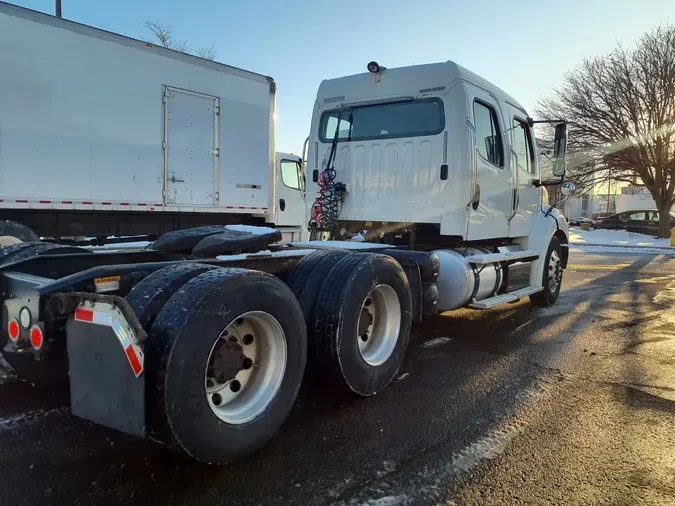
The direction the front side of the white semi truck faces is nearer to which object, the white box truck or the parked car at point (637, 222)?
the parked car

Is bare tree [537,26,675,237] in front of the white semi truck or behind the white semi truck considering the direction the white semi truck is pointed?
in front

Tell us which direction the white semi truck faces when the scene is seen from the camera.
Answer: facing away from the viewer and to the right of the viewer

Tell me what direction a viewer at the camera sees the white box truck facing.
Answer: facing away from the viewer and to the right of the viewer

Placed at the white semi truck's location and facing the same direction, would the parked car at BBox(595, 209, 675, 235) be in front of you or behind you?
in front

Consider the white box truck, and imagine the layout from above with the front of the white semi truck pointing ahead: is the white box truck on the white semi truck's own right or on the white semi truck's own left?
on the white semi truck's own left

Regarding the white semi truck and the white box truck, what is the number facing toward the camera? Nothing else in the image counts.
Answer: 0
